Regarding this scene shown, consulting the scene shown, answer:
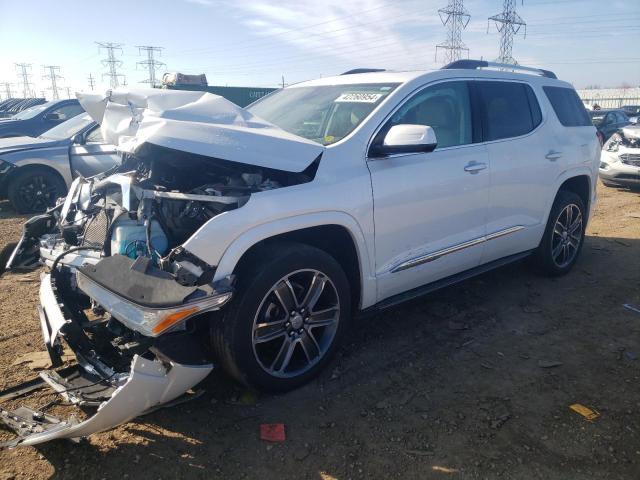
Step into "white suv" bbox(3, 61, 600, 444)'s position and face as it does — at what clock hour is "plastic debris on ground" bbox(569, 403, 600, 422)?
The plastic debris on ground is roughly at 8 o'clock from the white suv.

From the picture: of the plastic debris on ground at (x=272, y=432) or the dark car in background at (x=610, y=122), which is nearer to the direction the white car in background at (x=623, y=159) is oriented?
the plastic debris on ground

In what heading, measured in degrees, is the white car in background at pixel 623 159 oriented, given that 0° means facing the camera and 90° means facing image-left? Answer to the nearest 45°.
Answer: approximately 45°

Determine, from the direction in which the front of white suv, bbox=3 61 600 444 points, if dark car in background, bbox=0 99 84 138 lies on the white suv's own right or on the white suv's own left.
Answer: on the white suv's own right

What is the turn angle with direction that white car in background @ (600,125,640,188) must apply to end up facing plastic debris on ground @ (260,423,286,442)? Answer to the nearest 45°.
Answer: approximately 45° to its left

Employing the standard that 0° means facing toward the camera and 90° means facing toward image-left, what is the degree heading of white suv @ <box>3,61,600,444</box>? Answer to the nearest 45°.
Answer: approximately 45°

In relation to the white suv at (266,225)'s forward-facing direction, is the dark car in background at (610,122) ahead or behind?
behind

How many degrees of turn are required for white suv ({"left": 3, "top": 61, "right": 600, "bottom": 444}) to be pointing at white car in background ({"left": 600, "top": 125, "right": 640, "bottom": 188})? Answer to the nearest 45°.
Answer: approximately 180°
